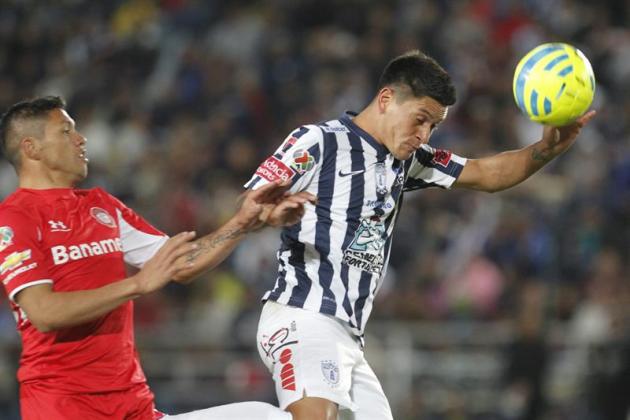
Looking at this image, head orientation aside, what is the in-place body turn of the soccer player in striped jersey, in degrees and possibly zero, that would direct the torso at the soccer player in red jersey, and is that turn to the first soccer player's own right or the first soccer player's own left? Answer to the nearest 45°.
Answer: approximately 135° to the first soccer player's own right

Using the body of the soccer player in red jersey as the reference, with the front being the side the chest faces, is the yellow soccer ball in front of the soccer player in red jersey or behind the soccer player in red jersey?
in front

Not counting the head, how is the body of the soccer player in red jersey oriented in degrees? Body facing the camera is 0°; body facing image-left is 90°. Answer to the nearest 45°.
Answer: approximately 315°

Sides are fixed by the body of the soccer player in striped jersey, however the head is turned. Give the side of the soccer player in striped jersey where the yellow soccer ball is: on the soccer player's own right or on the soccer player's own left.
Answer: on the soccer player's own left

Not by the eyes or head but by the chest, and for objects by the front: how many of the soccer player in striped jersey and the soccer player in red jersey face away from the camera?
0

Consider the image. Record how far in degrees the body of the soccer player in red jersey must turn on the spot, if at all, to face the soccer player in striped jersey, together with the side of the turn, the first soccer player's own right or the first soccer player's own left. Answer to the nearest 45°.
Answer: approximately 45° to the first soccer player's own left

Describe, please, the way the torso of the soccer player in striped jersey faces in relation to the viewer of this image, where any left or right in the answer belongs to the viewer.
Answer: facing the viewer and to the right of the viewer

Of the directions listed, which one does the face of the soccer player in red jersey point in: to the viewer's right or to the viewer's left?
to the viewer's right

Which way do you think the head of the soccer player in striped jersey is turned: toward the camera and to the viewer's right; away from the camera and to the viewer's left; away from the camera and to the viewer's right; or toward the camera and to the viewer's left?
toward the camera and to the viewer's right
